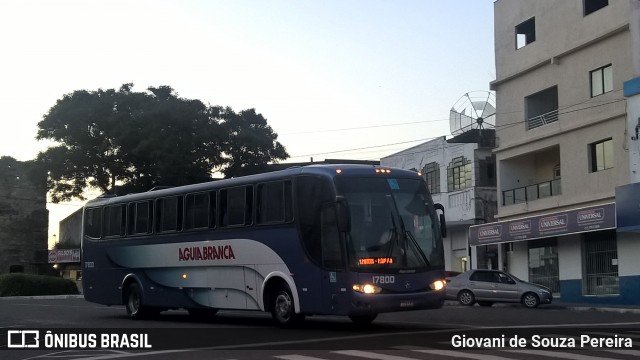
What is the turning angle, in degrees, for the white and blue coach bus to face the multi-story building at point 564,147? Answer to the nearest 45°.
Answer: approximately 90° to its left

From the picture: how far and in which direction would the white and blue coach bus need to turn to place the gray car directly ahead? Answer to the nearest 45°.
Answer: approximately 90° to its left

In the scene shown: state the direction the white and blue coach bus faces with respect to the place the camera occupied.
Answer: facing the viewer and to the right of the viewer

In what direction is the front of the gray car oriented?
to the viewer's right

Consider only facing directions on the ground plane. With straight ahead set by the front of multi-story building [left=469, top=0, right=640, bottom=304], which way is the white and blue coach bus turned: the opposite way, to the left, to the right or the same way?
to the left

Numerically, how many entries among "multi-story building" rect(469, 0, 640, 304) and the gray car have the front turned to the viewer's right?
1

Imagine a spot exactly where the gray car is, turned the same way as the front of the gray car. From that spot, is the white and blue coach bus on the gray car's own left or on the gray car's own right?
on the gray car's own right
